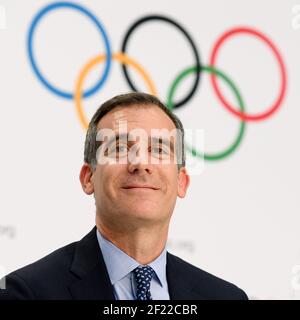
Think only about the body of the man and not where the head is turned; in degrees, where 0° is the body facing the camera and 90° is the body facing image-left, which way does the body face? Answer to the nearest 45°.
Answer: approximately 0°
